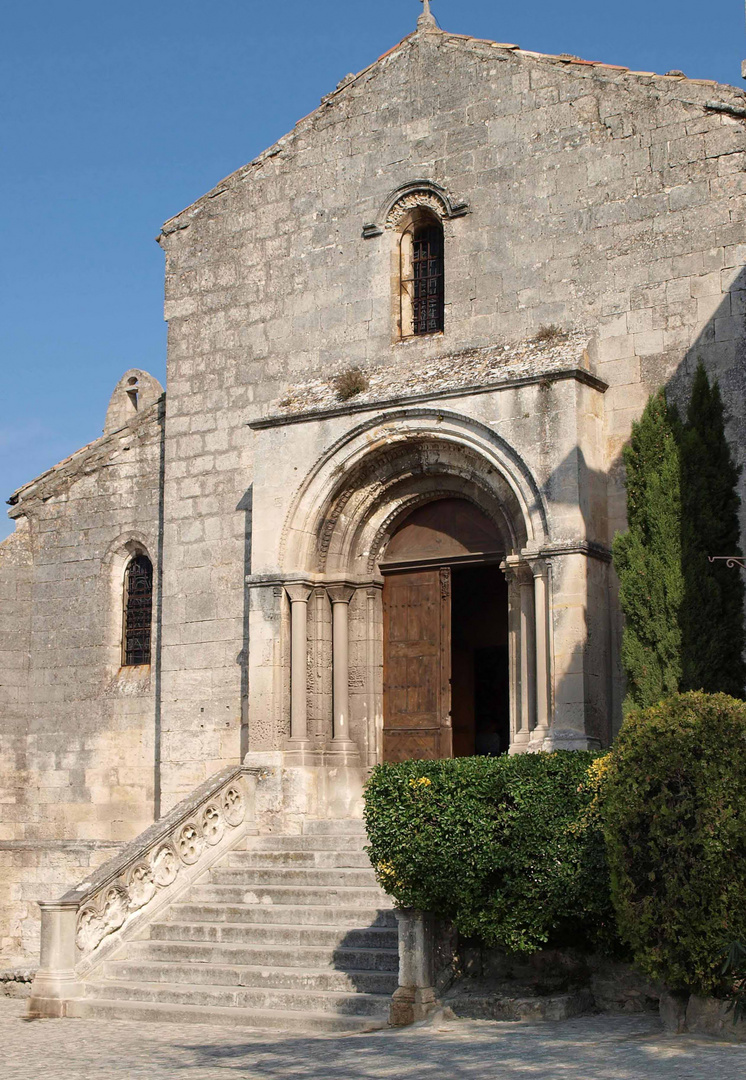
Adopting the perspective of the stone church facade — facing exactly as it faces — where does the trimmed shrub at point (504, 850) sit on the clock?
The trimmed shrub is roughly at 10 o'clock from the stone church facade.

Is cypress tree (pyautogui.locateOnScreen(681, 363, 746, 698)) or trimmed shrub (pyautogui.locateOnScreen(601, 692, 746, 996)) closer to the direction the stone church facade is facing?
the trimmed shrub

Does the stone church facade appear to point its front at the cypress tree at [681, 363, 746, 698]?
no

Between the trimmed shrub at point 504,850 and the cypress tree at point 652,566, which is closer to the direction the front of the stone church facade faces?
the trimmed shrub

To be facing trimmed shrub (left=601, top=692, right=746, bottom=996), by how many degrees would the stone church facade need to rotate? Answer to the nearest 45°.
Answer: approximately 45° to its left

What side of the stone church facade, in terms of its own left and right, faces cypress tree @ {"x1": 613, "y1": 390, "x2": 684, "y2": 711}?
left
